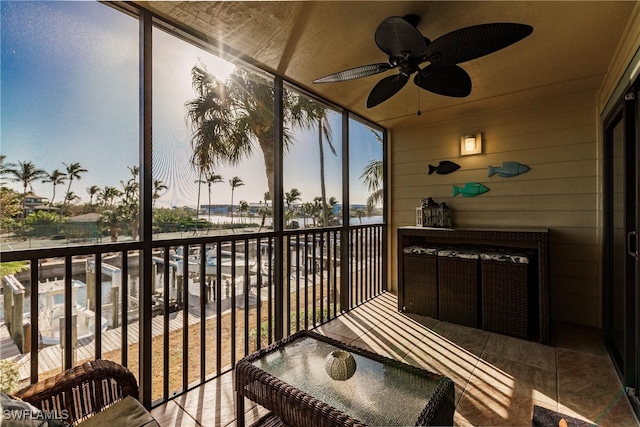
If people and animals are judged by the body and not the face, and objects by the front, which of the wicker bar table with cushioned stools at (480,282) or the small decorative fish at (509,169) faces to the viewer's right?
the small decorative fish

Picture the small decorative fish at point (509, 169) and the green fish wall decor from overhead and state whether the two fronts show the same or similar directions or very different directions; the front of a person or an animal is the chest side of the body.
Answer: same or similar directions

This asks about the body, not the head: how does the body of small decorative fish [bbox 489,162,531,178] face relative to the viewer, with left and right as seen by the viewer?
facing to the right of the viewer

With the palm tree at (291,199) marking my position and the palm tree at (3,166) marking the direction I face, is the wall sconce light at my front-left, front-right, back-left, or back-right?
front-left

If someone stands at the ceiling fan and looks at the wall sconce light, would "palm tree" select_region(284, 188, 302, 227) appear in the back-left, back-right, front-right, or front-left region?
front-left
